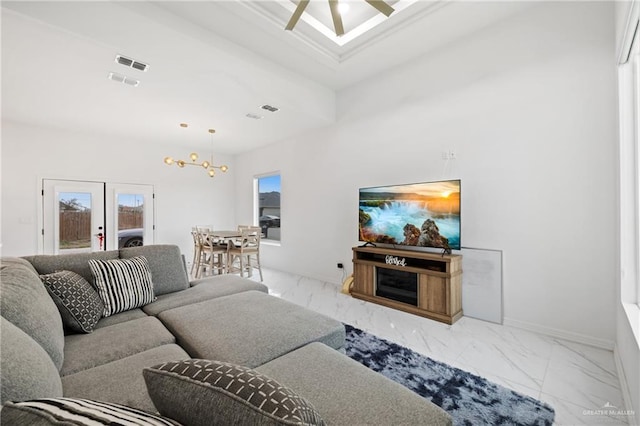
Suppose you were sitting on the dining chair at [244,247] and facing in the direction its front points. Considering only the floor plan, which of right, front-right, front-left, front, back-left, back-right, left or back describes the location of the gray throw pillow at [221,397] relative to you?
back-left

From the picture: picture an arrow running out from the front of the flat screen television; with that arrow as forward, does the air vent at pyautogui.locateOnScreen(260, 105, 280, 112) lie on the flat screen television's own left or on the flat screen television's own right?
on the flat screen television's own right

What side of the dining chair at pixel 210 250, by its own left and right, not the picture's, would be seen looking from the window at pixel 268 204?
front

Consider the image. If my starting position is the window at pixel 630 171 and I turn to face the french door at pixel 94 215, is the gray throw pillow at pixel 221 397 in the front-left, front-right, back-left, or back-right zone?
front-left

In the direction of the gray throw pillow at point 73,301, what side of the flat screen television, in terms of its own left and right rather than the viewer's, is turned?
front

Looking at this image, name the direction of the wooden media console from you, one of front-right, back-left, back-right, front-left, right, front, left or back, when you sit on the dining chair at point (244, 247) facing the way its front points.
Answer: back

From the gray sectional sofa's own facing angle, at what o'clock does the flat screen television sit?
The flat screen television is roughly at 11 o'clock from the gray sectional sofa.

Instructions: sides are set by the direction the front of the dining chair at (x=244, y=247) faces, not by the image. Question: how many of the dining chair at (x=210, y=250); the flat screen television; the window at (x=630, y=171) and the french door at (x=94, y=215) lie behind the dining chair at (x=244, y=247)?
2

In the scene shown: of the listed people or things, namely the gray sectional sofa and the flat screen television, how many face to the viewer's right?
1

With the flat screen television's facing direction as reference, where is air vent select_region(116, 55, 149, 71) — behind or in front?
in front

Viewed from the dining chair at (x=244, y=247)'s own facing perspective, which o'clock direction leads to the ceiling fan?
The ceiling fan is roughly at 7 o'clock from the dining chair.

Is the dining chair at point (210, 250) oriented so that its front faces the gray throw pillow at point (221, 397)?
no

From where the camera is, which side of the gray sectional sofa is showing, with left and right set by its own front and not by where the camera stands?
right

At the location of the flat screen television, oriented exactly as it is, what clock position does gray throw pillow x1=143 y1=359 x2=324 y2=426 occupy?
The gray throw pillow is roughly at 11 o'clock from the flat screen television.

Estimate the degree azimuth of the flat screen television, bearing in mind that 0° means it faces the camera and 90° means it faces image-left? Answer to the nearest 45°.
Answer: approximately 45°

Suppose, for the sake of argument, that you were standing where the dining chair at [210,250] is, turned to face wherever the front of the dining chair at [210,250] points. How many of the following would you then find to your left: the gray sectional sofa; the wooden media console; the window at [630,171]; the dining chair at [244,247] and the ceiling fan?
0

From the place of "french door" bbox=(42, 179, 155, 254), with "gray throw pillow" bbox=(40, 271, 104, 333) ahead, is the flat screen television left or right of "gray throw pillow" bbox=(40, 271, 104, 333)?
left

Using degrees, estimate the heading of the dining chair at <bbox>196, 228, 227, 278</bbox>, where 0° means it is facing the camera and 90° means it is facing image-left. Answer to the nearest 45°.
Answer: approximately 225°
